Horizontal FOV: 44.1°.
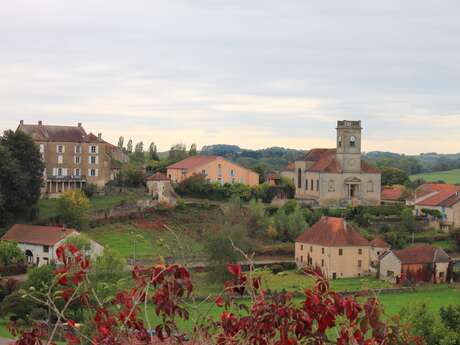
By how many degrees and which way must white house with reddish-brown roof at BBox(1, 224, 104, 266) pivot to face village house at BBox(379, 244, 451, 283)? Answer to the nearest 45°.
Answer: approximately 90° to its left

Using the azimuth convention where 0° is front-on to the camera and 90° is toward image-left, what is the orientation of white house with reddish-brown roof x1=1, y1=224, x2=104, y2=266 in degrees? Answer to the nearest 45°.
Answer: approximately 0°

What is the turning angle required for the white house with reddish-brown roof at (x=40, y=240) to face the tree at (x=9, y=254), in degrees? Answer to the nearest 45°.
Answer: approximately 45° to its right

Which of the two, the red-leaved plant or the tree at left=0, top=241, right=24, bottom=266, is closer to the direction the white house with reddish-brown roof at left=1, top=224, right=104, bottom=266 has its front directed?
the red-leaved plant

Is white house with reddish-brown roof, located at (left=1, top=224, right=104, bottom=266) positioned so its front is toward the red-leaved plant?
yes

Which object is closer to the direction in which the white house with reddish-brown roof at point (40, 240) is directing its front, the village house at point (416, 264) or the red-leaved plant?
the red-leaved plant
